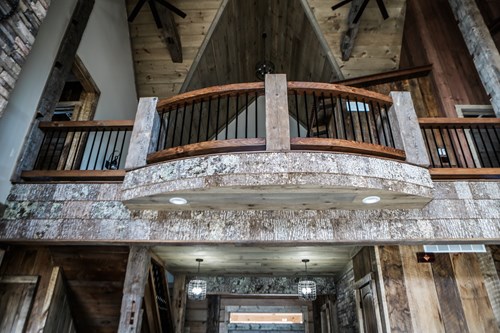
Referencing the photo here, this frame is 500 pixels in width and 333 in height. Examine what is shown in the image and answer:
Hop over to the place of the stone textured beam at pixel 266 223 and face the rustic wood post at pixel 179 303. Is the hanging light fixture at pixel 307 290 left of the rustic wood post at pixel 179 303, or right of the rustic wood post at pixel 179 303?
right

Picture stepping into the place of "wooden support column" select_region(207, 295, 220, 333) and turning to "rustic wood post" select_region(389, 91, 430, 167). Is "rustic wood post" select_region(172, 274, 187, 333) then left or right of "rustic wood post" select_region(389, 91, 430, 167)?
right

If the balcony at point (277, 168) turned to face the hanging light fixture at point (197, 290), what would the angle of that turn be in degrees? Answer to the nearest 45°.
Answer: approximately 180°

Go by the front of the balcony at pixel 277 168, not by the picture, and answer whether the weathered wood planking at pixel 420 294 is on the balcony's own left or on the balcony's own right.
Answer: on the balcony's own left

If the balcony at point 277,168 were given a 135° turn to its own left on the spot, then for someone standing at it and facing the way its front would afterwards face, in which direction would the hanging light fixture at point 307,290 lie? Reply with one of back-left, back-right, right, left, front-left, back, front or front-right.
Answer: front-left

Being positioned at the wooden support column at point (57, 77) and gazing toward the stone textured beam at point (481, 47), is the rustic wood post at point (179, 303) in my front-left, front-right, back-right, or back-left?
front-left

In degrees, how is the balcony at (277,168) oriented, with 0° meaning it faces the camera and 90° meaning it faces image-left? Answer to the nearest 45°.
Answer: approximately 0°

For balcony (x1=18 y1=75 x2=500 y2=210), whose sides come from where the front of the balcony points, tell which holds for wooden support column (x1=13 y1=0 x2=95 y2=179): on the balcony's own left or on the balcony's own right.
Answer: on the balcony's own right

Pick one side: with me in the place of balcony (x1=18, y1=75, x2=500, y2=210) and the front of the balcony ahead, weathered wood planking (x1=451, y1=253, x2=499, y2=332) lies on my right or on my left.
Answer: on my left

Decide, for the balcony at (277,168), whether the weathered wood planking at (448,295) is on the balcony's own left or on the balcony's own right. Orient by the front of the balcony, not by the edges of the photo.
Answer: on the balcony's own left
